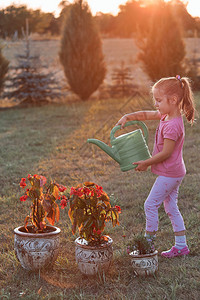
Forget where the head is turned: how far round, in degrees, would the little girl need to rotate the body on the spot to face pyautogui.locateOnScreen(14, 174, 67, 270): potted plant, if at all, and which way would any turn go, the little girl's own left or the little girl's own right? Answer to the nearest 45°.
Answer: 0° — they already face it

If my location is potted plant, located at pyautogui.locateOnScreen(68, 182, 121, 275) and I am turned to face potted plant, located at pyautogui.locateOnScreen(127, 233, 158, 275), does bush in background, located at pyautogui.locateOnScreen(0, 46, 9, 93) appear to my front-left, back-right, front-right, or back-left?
back-left

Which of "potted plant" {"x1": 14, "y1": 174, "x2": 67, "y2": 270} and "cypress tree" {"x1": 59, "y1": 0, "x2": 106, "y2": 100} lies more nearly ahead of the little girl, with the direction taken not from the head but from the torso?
the potted plant

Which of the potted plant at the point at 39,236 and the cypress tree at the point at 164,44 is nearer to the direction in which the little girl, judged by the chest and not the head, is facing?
the potted plant

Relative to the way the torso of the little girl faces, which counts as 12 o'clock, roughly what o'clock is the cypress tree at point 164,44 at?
The cypress tree is roughly at 3 o'clock from the little girl.

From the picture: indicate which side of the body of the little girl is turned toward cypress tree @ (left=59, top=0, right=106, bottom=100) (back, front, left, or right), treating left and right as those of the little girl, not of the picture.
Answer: right

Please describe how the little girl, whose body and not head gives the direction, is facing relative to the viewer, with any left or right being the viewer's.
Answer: facing to the left of the viewer

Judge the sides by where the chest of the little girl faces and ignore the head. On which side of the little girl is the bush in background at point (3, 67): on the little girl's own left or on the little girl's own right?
on the little girl's own right

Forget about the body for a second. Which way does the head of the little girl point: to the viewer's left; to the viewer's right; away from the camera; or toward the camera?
to the viewer's left
